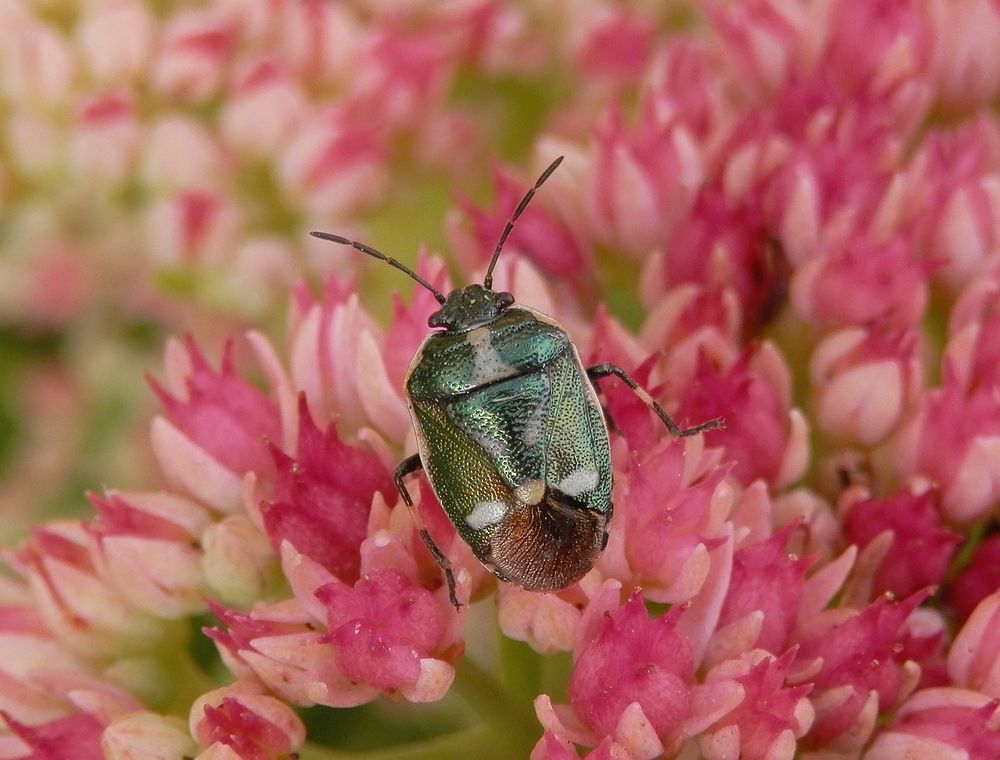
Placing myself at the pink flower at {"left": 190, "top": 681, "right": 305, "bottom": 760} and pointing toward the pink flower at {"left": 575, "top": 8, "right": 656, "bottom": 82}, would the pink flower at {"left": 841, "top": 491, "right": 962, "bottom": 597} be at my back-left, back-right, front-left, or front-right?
front-right

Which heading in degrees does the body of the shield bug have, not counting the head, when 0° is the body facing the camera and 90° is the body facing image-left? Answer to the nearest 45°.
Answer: approximately 180°

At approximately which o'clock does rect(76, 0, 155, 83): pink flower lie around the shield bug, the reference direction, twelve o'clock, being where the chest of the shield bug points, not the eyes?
The pink flower is roughly at 11 o'clock from the shield bug.

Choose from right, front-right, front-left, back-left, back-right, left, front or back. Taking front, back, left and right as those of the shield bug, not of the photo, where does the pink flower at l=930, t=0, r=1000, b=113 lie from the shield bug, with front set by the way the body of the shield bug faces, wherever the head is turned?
front-right

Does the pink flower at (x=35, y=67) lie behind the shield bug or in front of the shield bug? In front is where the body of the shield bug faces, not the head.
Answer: in front

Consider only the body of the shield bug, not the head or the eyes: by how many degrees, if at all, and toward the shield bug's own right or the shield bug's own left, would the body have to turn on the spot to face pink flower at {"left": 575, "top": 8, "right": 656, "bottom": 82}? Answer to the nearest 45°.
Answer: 0° — it already faces it

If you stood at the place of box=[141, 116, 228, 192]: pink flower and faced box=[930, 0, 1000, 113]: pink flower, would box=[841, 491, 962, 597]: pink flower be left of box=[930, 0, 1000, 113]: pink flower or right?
right
